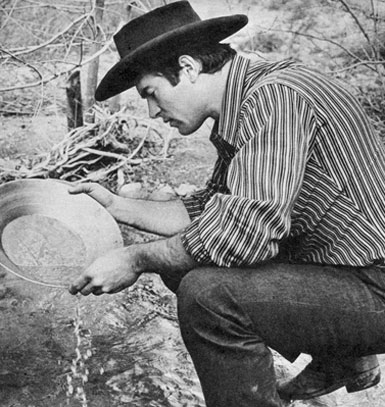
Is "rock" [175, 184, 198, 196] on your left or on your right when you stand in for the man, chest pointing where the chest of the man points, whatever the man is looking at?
on your right

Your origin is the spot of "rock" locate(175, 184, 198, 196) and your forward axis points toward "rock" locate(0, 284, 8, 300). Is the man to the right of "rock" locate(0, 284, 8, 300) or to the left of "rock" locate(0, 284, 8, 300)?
left

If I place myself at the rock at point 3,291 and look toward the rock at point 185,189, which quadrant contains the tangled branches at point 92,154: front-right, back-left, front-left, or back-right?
front-left

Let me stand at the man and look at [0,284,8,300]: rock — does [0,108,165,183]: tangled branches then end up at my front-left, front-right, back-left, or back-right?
front-right

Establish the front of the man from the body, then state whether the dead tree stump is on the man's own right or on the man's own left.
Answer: on the man's own right

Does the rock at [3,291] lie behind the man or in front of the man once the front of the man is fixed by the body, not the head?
in front

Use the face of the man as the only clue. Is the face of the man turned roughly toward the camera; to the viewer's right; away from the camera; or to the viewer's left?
to the viewer's left

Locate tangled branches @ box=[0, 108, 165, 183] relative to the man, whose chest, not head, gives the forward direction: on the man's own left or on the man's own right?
on the man's own right

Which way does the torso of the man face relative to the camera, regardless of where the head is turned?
to the viewer's left
